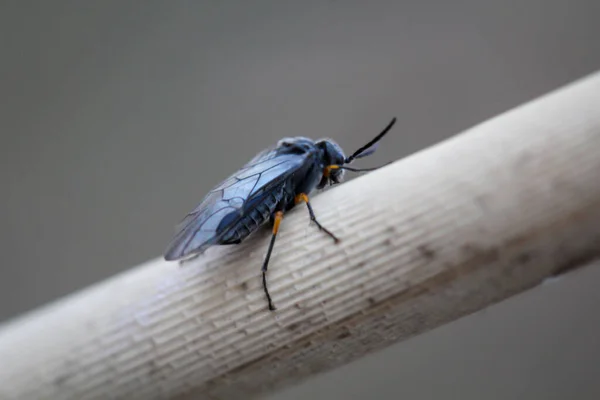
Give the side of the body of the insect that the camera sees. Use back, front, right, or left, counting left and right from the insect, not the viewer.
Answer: right
